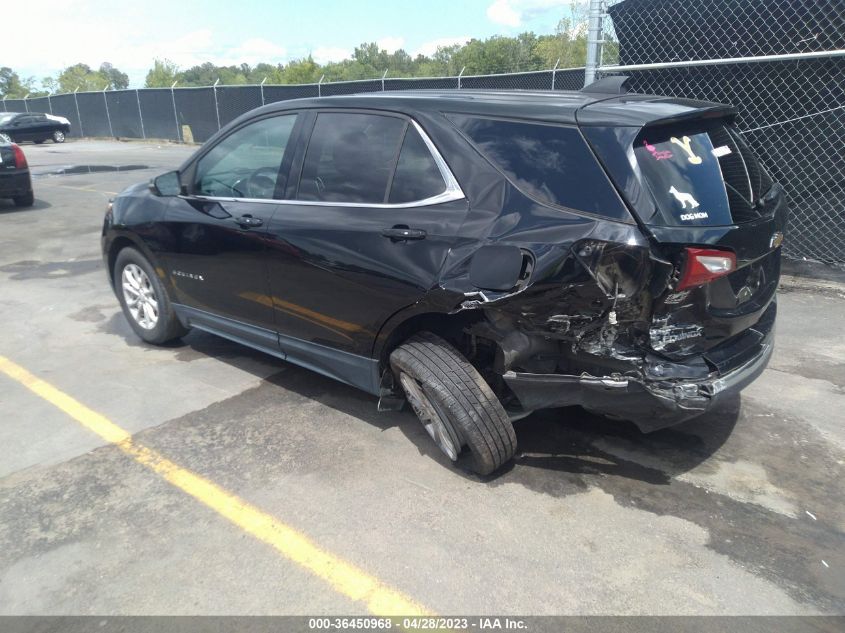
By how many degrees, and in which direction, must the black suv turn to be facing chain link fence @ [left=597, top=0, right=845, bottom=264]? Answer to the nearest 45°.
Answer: approximately 90° to its right

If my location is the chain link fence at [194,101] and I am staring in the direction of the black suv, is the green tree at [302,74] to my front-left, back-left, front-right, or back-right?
back-left

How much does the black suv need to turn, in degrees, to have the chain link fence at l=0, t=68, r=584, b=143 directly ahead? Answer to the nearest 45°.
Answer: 0° — it already faces it

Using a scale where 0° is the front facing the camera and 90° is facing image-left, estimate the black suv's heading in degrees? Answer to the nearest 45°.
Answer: approximately 135°

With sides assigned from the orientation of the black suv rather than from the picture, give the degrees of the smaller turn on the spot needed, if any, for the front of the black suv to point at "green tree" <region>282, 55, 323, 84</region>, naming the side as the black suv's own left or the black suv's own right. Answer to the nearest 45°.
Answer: approximately 45° to the black suv's own right
